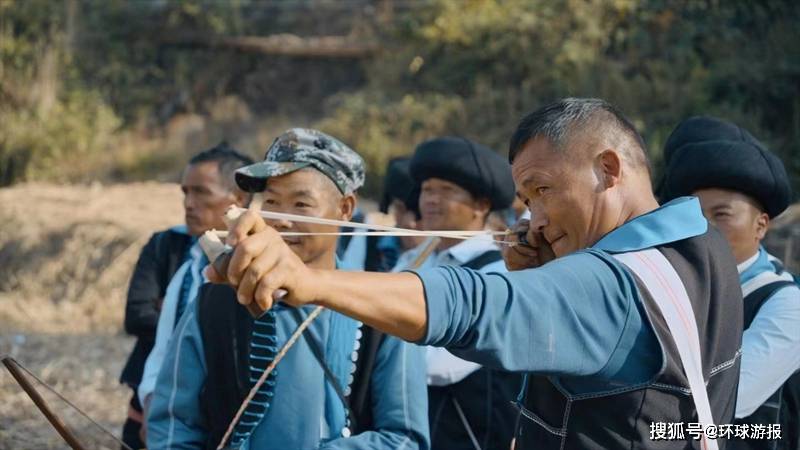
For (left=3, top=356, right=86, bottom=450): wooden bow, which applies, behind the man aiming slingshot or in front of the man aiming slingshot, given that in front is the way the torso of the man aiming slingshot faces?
in front

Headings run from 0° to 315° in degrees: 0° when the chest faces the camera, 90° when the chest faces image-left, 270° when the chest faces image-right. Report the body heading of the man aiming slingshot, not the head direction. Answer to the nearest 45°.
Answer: approximately 90°
